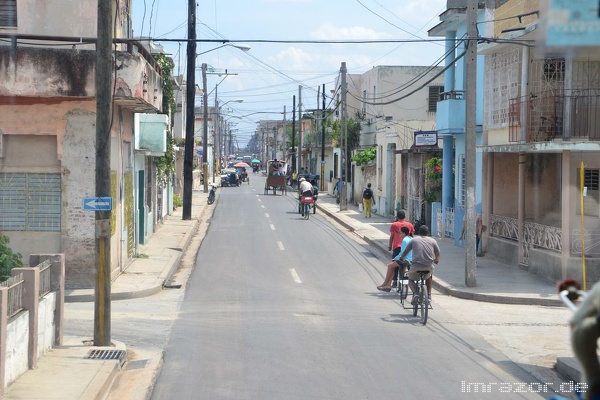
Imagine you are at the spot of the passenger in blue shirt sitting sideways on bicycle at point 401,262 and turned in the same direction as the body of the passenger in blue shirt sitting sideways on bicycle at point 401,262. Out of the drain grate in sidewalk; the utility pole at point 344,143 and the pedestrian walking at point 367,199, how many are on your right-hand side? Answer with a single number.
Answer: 2

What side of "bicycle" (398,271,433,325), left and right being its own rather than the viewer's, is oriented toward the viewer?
back

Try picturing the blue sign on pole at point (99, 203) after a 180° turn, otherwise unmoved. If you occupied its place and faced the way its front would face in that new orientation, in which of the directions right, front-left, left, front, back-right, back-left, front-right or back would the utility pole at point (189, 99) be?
front

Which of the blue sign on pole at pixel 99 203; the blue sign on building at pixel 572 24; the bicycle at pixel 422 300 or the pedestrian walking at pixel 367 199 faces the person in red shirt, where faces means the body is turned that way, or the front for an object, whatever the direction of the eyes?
the bicycle

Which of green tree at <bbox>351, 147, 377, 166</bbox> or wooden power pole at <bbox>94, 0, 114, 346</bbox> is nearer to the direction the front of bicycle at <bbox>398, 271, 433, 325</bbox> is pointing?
the green tree

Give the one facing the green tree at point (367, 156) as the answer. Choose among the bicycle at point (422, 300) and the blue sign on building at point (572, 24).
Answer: the bicycle
